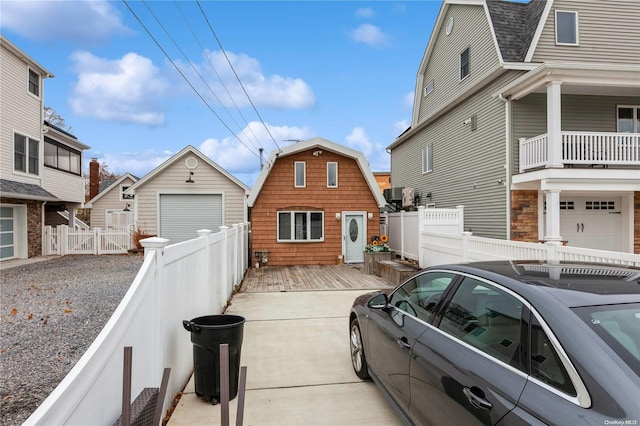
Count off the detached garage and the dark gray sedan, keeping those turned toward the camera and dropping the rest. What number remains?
1

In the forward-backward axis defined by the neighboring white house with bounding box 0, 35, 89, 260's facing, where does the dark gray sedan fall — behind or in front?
in front

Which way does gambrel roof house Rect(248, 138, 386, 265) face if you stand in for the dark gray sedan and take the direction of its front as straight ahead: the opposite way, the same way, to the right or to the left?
the opposite way

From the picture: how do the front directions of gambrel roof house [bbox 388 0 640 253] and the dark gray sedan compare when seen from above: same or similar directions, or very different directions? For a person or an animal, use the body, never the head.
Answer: very different directions

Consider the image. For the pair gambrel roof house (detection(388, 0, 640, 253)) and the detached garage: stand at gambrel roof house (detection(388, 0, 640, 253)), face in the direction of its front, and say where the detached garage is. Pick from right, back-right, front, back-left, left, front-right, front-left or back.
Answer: back-right

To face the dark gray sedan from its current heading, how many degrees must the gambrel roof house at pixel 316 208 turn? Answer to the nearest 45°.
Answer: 0° — it already faces it

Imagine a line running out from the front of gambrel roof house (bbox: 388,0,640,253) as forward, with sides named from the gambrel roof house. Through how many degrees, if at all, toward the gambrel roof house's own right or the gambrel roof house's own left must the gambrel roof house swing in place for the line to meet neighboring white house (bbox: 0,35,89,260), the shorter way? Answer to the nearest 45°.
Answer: approximately 135° to the gambrel roof house's own right

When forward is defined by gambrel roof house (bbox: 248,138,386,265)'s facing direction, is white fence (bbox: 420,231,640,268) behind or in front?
in front

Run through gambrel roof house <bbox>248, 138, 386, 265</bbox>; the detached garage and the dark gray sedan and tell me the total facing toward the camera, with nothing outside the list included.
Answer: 2

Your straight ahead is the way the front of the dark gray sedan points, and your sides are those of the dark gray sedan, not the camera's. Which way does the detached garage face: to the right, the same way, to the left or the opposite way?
the opposite way

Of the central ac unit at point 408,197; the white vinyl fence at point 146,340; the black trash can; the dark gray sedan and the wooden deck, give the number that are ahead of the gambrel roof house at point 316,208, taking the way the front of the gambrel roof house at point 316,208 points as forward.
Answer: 4

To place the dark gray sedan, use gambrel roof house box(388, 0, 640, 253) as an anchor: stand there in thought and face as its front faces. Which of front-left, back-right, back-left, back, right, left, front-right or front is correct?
front-right

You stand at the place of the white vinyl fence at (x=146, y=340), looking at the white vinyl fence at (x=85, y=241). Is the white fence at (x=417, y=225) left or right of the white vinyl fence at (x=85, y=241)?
right

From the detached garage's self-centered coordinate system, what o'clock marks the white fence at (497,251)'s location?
The white fence is roughly at 11 o'clock from the detached garage.
